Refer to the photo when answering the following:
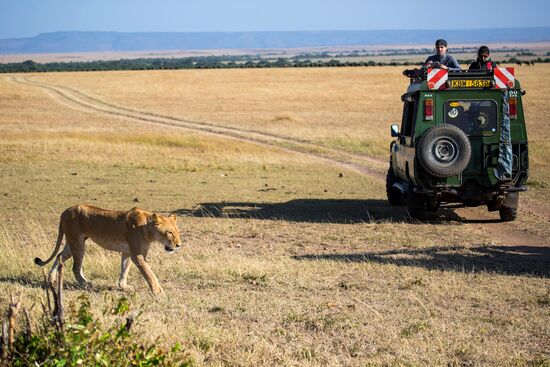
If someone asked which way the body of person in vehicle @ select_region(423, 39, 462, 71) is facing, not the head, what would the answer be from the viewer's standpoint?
toward the camera

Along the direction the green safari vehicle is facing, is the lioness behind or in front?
behind

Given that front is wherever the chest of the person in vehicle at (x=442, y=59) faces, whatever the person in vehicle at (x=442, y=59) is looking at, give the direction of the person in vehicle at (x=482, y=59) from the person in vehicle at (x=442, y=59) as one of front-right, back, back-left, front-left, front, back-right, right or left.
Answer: left

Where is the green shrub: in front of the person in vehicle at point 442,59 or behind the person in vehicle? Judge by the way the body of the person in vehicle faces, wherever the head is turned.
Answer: in front

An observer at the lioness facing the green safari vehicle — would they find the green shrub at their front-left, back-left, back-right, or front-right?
back-right

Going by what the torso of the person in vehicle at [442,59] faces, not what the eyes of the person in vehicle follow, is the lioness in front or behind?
in front

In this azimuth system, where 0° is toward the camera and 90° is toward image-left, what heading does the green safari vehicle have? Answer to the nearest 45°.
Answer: approximately 180°
